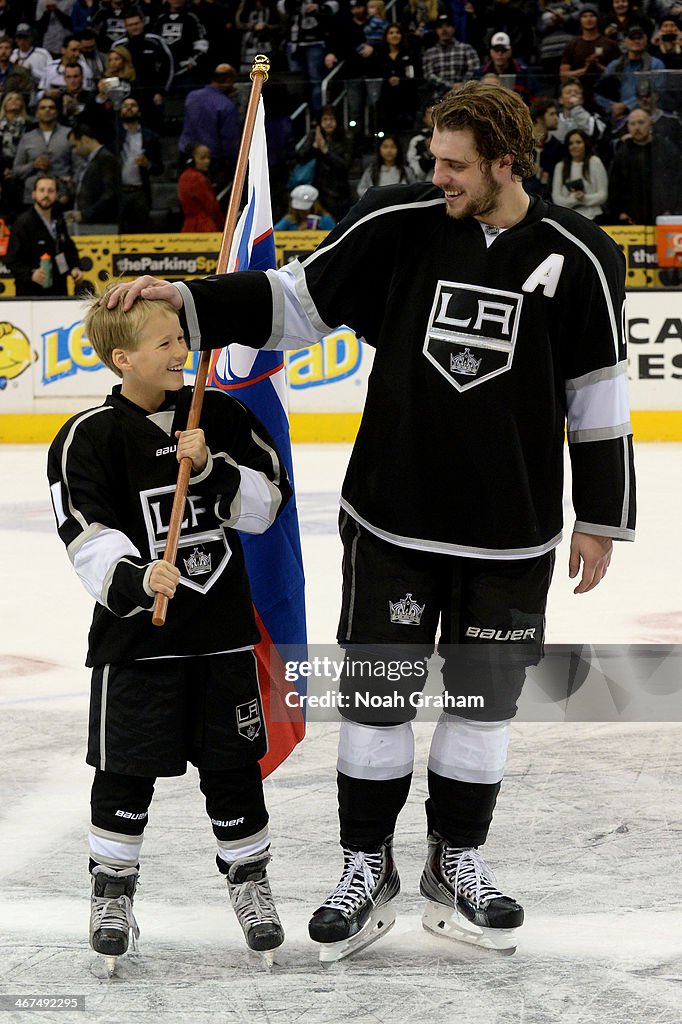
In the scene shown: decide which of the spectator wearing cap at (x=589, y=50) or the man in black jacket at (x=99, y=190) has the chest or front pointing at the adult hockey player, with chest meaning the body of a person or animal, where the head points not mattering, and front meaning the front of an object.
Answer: the spectator wearing cap

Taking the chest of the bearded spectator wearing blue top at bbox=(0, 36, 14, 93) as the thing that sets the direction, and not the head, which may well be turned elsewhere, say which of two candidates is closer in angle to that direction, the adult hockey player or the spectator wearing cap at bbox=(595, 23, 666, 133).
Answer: the adult hockey player

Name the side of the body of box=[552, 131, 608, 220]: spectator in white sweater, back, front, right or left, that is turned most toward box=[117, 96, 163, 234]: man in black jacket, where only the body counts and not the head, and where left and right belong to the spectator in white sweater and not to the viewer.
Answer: right

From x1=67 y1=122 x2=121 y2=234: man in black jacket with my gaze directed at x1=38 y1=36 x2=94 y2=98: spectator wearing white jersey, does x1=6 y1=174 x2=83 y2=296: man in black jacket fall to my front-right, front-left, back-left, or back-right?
back-left

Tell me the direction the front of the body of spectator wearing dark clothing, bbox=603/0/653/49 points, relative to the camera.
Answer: toward the camera

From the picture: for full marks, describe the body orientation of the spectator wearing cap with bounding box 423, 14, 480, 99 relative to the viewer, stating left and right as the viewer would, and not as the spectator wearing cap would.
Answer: facing the viewer

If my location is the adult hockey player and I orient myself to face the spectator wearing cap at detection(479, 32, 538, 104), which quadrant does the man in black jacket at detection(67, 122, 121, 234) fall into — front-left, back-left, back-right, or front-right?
front-left

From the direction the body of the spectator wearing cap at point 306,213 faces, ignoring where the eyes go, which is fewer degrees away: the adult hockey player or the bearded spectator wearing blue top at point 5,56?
the adult hockey player

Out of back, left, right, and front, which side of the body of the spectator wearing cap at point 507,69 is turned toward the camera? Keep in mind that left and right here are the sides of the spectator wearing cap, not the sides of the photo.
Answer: front

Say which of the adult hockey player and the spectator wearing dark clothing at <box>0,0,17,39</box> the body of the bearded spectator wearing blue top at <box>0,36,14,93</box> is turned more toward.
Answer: the adult hockey player
